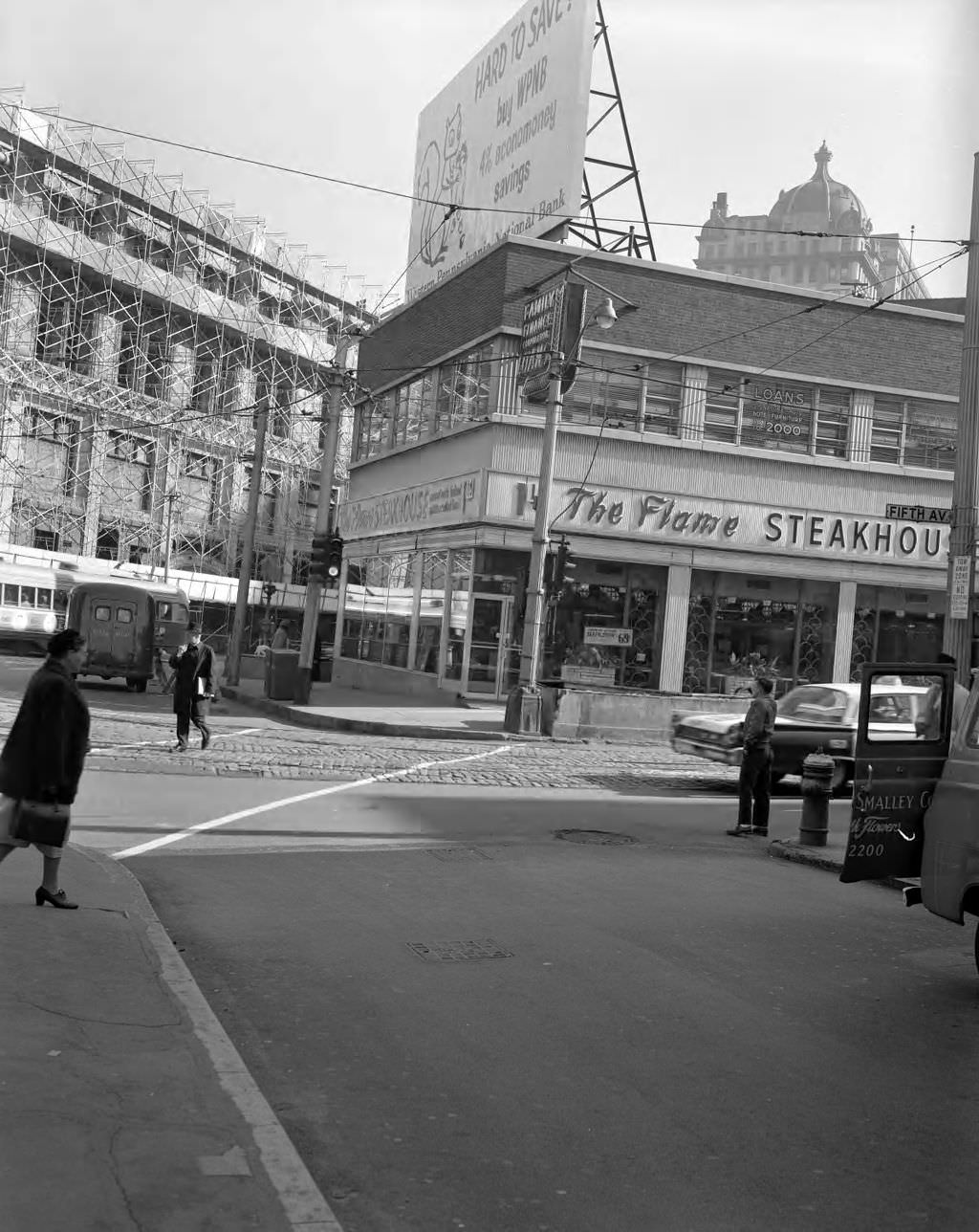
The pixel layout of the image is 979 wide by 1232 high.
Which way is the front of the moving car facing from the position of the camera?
facing the viewer and to the left of the viewer

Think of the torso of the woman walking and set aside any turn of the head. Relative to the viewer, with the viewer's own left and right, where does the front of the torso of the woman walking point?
facing to the right of the viewer

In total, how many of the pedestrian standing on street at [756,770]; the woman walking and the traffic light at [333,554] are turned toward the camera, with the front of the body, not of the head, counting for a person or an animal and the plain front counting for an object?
1

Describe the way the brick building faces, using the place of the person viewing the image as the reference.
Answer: facing the viewer and to the right of the viewer

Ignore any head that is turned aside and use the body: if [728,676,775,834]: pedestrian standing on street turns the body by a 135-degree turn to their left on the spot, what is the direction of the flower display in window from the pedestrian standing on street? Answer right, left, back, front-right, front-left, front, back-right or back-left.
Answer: back-left

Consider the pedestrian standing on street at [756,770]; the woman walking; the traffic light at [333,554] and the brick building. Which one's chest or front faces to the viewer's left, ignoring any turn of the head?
the pedestrian standing on street

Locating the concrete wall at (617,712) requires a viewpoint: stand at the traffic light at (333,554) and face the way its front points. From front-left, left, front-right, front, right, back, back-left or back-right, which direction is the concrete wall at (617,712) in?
front-left

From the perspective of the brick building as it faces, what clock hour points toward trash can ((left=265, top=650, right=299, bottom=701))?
The trash can is roughly at 4 o'clock from the brick building.

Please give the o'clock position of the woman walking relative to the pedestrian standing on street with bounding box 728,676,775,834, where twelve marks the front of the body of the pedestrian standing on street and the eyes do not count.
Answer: The woman walking is roughly at 10 o'clock from the pedestrian standing on street.
